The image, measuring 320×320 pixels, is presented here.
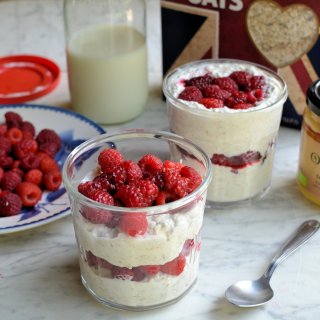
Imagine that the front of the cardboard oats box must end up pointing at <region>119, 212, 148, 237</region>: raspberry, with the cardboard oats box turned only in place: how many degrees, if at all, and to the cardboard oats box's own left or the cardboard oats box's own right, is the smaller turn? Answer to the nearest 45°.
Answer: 0° — it already faces it

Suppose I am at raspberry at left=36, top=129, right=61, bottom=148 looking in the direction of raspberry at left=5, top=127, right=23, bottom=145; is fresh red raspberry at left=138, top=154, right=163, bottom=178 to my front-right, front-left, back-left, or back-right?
back-left

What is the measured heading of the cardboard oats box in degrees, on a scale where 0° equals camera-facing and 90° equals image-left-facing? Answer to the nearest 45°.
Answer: approximately 0°
